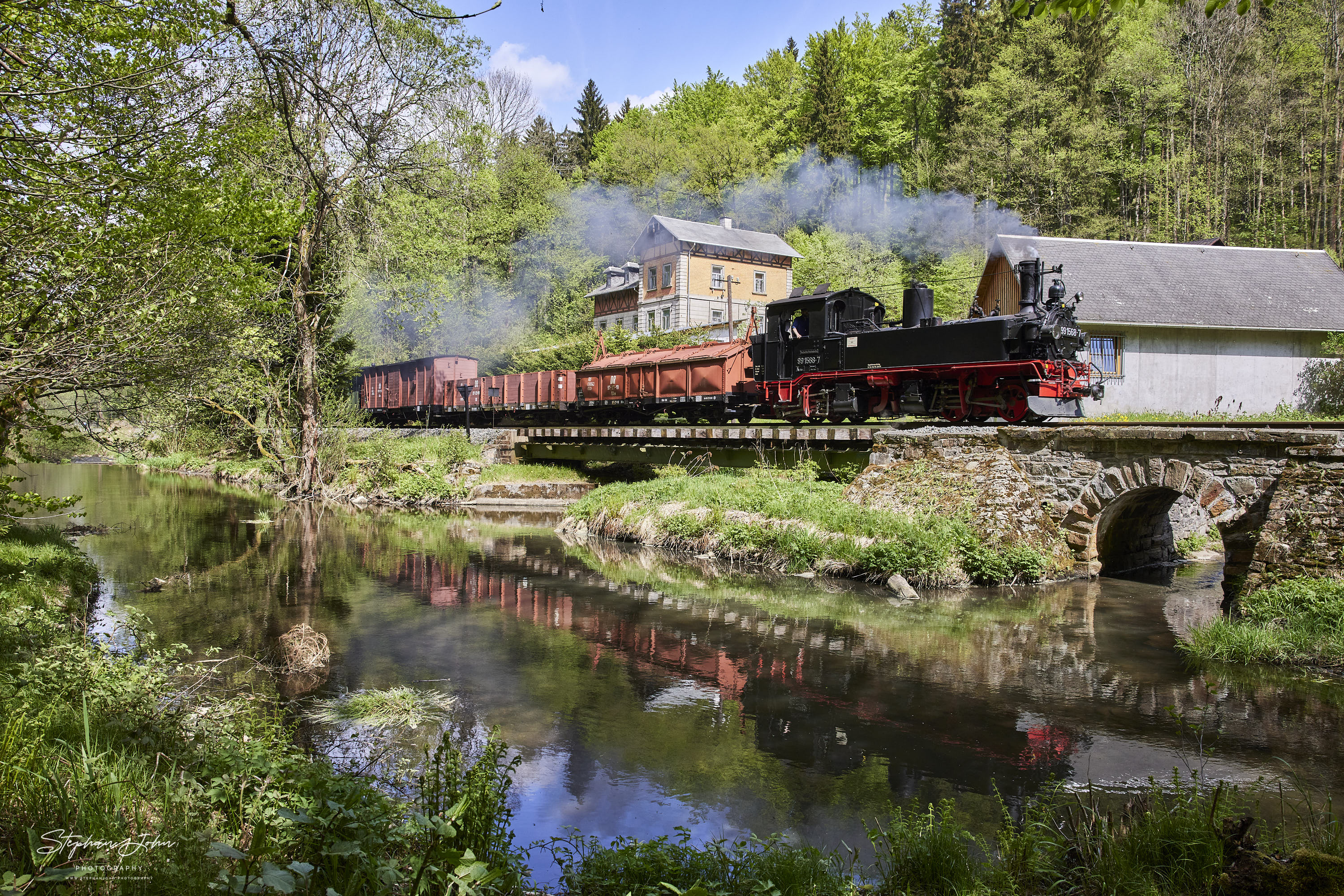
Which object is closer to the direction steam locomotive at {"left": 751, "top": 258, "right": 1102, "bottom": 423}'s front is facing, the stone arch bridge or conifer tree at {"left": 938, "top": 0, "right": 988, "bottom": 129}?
the stone arch bridge

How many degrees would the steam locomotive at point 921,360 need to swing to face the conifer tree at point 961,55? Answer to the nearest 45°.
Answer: approximately 135° to its left

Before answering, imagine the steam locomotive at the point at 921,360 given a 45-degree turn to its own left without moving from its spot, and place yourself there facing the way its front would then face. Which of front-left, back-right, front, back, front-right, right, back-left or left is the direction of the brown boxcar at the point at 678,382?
back-left

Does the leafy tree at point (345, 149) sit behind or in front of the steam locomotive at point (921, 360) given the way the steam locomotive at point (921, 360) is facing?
behind

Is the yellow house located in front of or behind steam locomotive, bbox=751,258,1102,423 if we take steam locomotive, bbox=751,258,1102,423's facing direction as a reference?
behind

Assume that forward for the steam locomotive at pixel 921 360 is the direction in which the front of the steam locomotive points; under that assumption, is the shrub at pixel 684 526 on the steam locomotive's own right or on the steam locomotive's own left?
on the steam locomotive's own right

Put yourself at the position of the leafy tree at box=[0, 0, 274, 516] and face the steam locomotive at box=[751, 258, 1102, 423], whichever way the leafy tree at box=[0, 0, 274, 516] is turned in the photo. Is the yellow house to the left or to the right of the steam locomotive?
left

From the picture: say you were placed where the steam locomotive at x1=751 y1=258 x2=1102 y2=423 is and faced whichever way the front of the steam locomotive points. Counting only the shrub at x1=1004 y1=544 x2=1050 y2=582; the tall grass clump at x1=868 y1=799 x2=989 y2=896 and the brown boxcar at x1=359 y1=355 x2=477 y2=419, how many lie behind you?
1

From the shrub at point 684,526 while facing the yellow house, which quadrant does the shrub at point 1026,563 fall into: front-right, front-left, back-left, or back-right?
back-right

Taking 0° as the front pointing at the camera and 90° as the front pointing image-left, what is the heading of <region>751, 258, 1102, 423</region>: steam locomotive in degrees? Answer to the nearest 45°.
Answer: approximately 315°

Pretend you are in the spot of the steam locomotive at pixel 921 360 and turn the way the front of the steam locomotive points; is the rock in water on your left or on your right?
on your right

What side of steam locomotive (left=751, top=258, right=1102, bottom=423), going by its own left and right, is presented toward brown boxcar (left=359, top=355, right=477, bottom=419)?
back
